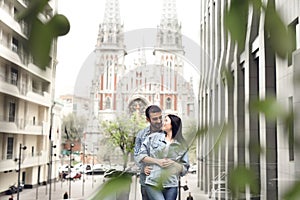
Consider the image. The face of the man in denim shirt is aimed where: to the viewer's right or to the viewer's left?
to the viewer's right

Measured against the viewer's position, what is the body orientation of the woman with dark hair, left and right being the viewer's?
facing the viewer

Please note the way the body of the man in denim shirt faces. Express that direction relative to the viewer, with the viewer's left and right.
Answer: facing the viewer and to the right of the viewer
